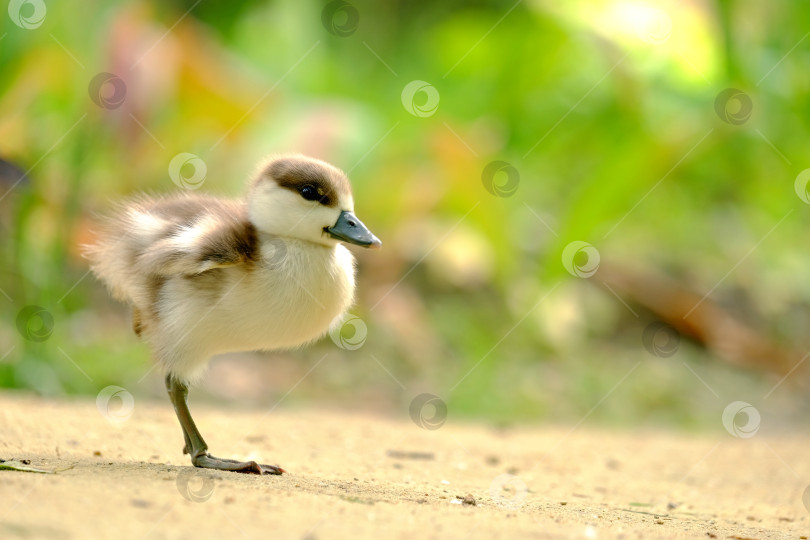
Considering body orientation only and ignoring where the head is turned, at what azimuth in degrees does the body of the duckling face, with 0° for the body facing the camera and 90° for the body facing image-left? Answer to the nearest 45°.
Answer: approximately 270°
